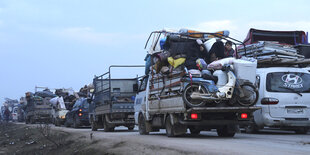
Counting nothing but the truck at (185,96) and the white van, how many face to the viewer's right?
0

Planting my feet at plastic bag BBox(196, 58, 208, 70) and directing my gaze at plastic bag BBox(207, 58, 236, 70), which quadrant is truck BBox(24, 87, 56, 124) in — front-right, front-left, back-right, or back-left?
back-left

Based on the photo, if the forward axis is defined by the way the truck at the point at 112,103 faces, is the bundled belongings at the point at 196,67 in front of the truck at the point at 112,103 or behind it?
behind

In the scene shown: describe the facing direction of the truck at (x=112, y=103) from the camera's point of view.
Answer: facing away from the viewer and to the left of the viewer

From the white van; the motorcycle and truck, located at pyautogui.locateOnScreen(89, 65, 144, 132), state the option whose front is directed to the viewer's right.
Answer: the motorcycle

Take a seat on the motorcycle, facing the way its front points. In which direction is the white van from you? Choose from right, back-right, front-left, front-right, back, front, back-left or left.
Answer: front-left

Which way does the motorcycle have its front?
to the viewer's right

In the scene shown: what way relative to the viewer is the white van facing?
away from the camera

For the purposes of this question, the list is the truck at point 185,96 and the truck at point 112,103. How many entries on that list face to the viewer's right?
0
